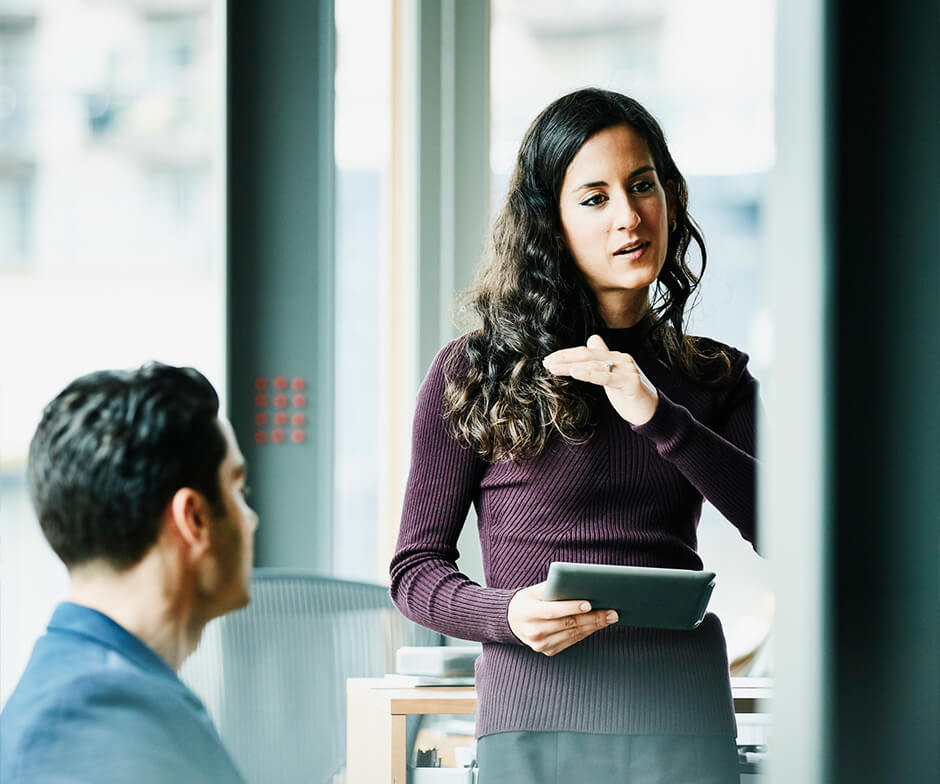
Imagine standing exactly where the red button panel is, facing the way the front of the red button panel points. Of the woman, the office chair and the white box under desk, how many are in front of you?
3

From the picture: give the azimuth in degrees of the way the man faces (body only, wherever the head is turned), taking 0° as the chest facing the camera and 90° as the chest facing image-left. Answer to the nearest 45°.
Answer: approximately 225°

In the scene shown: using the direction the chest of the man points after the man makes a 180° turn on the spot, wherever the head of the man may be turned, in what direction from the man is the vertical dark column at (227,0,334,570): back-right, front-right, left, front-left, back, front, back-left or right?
back-right

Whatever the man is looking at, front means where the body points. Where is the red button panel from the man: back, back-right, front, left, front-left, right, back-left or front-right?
front-left

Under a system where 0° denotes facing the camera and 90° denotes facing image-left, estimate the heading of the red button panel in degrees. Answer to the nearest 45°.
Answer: approximately 0°

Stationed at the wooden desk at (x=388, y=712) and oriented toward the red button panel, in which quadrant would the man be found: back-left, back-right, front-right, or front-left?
back-left

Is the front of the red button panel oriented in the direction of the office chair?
yes

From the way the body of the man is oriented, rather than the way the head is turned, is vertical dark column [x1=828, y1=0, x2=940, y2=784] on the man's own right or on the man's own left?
on the man's own right

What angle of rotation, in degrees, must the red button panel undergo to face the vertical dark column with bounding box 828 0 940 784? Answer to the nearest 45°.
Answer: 0° — it already faces it

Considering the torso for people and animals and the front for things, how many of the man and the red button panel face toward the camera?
1

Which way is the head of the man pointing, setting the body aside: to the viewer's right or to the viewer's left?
to the viewer's right
